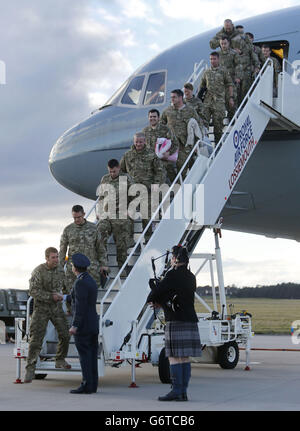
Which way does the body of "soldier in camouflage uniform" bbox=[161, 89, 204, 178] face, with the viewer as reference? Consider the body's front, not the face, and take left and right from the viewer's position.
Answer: facing the viewer and to the left of the viewer

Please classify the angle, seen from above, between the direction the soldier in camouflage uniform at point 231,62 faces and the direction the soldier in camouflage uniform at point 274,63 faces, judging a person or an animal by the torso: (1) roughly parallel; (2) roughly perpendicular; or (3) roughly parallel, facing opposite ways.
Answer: roughly parallel

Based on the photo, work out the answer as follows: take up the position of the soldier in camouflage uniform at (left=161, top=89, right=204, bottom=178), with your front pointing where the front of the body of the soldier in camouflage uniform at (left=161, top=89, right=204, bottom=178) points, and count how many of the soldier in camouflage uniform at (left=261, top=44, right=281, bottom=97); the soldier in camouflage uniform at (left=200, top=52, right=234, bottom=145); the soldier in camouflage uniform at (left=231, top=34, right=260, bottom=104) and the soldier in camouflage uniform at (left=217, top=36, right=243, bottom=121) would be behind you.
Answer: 4

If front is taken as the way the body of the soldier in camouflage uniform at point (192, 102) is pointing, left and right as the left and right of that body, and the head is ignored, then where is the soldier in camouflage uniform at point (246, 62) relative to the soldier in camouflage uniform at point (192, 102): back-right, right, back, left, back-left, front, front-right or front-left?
back

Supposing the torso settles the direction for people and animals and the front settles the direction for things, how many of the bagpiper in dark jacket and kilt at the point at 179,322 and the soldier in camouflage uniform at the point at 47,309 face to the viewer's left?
1

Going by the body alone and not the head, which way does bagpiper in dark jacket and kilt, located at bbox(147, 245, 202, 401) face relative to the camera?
to the viewer's left

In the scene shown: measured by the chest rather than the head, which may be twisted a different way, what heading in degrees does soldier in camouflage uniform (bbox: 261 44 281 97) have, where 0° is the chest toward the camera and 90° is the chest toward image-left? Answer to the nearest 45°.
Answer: approximately 45°

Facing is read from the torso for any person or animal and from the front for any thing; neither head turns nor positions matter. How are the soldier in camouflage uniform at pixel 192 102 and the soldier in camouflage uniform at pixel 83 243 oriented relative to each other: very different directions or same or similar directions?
same or similar directions

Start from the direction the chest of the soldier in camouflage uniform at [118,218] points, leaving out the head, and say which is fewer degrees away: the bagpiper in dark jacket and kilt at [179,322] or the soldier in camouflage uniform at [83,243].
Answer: the soldier in camouflage uniform

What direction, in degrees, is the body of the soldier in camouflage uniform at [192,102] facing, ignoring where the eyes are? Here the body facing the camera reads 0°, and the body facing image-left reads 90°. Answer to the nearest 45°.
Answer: approximately 45°
